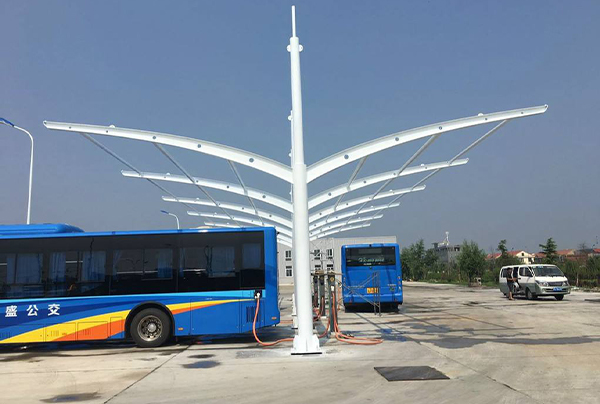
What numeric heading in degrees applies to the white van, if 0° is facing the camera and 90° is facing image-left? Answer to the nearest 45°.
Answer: approximately 315°
